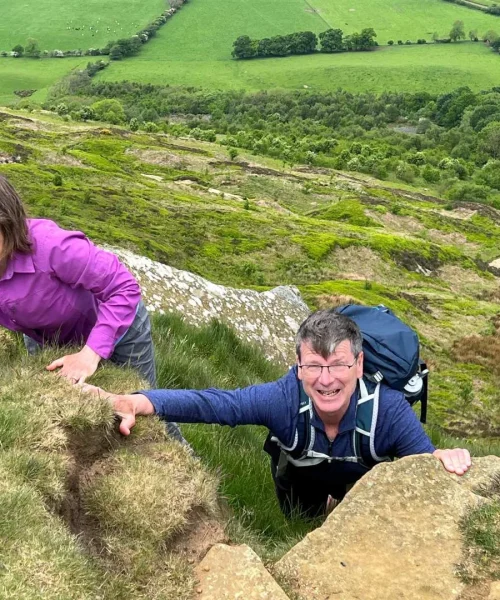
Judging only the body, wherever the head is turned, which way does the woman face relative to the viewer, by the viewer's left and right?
facing the viewer and to the left of the viewer

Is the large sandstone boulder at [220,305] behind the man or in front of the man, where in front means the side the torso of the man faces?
behind

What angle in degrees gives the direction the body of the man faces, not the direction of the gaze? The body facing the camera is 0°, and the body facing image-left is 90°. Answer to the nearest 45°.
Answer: approximately 0°

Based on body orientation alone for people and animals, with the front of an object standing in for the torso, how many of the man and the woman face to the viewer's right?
0

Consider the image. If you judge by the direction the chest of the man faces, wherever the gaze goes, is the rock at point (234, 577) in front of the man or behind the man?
in front

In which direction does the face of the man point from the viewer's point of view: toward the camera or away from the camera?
toward the camera

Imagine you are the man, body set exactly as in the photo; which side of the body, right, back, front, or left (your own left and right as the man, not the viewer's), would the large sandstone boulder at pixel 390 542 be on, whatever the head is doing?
front

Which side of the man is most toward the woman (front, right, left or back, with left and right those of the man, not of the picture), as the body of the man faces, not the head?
right

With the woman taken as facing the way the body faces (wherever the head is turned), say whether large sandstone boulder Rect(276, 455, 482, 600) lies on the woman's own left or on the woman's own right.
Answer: on the woman's own left

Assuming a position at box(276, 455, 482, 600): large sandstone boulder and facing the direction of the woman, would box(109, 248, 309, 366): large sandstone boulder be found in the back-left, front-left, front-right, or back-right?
front-right

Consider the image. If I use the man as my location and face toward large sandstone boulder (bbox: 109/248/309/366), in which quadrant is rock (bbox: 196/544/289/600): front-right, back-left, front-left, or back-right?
back-left
